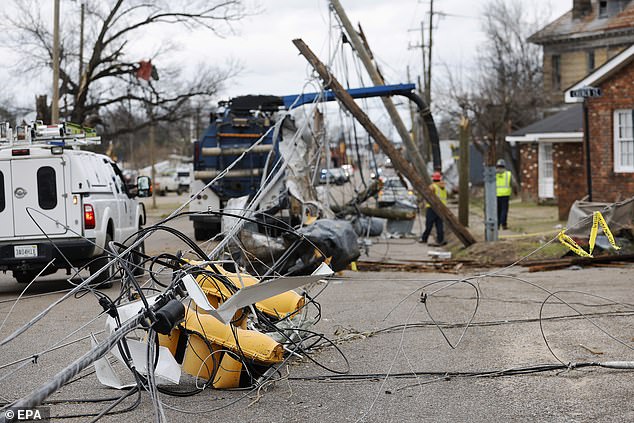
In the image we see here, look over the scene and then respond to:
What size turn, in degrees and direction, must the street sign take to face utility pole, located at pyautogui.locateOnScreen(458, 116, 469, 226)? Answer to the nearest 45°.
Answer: approximately 45° to its right

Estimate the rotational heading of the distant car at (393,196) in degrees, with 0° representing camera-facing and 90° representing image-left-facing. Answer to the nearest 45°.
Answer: approximately 0°

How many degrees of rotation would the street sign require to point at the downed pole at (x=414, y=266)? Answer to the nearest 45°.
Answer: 0° — it already faces it

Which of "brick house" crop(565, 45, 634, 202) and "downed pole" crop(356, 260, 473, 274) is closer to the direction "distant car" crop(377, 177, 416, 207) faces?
the downed pole

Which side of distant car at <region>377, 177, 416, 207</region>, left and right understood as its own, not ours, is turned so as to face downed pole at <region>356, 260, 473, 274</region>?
front

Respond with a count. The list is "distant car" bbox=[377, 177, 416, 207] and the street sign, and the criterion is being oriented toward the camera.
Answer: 2

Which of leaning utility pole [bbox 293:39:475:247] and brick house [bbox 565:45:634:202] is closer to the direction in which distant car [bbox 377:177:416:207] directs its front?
the leaning utility pole

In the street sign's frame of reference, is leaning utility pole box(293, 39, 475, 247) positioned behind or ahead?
ahead
